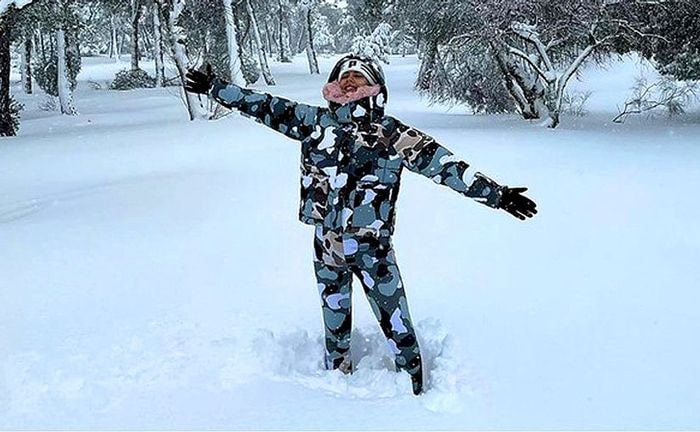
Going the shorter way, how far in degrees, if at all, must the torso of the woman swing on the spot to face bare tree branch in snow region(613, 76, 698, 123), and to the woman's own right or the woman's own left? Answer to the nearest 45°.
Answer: approximately 135° to the woman's own left

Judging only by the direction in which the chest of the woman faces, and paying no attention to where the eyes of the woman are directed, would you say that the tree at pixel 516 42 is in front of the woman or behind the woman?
behind

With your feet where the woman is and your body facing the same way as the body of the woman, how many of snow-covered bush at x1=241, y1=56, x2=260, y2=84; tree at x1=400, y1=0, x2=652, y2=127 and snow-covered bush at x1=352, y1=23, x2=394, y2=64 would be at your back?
3

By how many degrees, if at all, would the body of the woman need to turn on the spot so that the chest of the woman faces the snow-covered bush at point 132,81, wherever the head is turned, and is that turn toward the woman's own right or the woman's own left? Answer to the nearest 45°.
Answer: approximately 180°

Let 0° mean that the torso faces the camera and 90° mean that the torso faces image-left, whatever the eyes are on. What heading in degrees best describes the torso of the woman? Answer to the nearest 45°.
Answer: approximately 0°

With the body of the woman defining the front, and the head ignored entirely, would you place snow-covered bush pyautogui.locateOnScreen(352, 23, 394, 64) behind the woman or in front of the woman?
behind

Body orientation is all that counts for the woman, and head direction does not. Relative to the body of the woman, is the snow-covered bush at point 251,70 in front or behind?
behind

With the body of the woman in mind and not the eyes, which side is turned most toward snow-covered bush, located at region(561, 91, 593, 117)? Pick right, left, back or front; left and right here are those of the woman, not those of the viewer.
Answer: back
